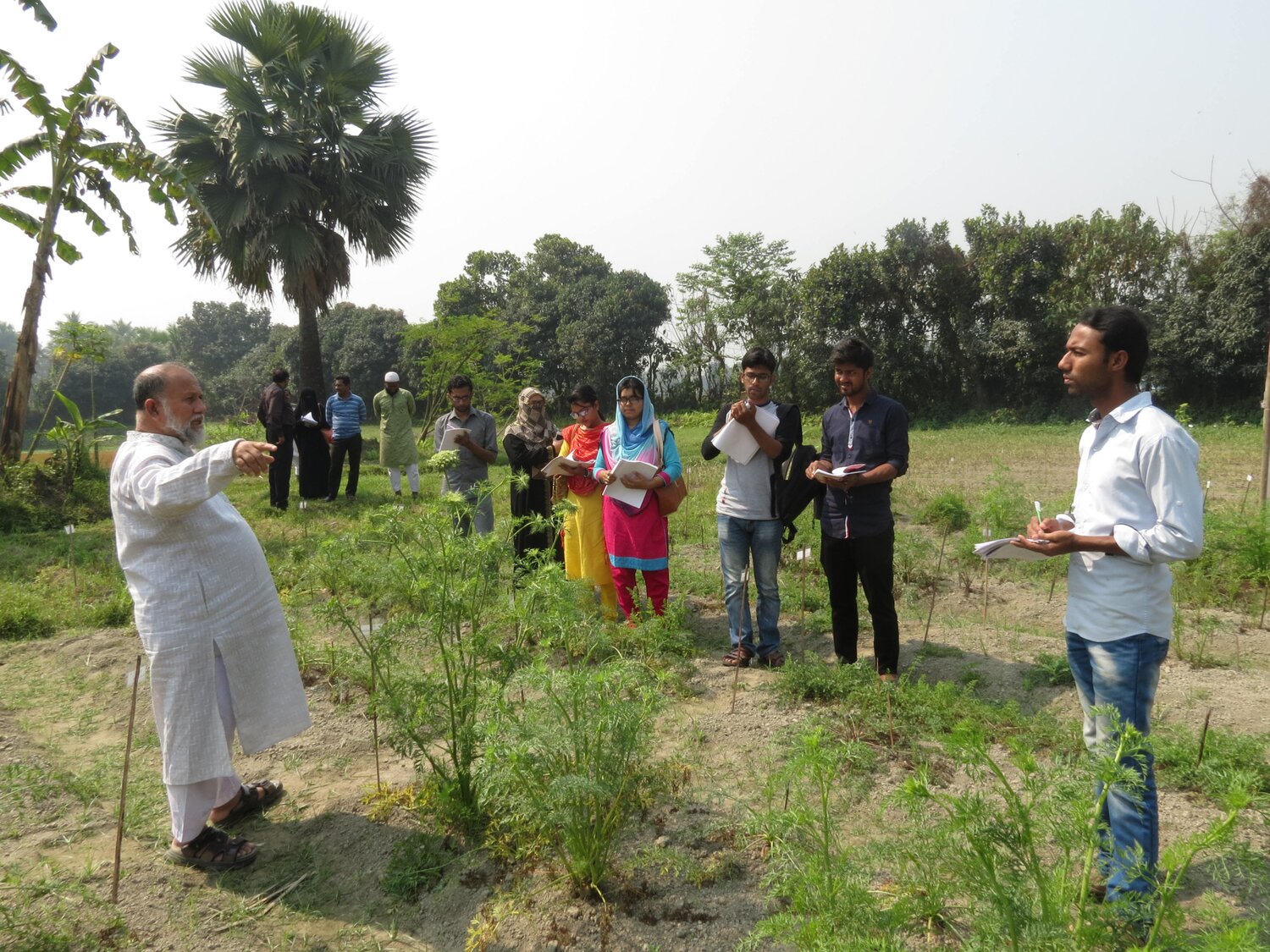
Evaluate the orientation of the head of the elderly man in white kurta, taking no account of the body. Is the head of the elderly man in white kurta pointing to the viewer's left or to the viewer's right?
to the viewer's right

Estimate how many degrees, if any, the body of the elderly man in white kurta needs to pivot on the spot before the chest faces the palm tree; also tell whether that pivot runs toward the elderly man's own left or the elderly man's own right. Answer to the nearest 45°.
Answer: approximately 90° to the elderly man's own left

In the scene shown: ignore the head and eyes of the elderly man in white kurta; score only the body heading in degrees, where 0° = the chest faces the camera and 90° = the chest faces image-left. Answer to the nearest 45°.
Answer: approximately 270°

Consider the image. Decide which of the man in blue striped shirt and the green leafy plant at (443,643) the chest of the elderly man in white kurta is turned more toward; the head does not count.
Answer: the green leafy plant

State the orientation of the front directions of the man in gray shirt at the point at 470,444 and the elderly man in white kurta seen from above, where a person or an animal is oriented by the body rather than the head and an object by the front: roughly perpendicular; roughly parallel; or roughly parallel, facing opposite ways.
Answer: roughly perpendicular

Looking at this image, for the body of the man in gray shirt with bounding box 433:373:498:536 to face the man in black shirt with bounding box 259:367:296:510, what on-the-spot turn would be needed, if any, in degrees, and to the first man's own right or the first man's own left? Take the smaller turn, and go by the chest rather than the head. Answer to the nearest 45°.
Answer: approximately 135° to the first man's own right

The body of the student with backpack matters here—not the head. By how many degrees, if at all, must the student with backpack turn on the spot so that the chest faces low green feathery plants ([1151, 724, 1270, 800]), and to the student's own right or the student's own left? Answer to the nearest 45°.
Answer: approximately 45° to the student's own left

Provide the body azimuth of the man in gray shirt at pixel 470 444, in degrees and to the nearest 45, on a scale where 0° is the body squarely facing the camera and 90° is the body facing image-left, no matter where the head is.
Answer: approximately 0°

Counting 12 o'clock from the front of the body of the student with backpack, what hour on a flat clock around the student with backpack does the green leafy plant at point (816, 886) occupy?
The green leafy plant is roughly at 12 o'clock from the student with backpack.
